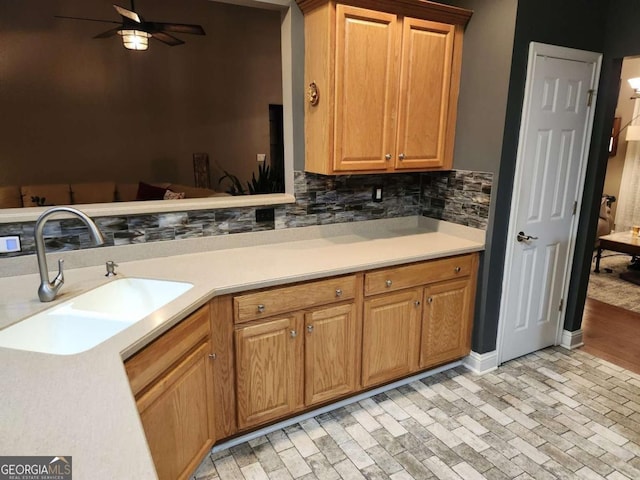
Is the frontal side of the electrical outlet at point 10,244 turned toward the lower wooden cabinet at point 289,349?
no

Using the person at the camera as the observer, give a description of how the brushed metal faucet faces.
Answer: facing to the right of the viewer

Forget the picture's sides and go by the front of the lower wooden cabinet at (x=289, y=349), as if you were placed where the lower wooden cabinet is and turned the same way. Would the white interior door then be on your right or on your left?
on your left

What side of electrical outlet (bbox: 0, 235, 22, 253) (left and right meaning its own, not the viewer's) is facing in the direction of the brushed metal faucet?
front

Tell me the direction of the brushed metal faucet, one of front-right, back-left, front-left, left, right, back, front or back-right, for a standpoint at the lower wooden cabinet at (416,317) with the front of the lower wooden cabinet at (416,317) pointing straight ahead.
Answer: right

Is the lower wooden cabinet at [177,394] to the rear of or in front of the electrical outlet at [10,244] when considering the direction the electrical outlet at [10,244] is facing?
in front

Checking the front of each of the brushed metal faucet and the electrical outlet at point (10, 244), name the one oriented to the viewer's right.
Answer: the brushed metal faucet

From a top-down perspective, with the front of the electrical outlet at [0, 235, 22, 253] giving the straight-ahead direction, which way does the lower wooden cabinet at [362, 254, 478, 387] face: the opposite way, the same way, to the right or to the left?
the same way

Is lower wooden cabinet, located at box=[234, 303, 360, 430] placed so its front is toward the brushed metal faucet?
no

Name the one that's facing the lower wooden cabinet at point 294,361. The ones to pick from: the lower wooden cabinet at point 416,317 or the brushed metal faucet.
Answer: the brushed metal faucet

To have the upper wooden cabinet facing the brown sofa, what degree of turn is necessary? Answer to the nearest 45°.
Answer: approximately 180°

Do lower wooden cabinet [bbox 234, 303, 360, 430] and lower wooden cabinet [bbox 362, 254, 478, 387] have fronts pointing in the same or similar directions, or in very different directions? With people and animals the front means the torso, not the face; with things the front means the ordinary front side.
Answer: same or similar directions

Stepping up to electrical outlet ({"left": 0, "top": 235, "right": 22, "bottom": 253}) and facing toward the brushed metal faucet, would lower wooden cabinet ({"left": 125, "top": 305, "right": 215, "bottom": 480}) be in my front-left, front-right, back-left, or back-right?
front-left

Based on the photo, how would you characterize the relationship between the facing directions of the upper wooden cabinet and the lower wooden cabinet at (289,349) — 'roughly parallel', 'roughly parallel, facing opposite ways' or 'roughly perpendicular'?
roughly parallel

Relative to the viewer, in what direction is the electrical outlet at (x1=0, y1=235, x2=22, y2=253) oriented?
toward the camera

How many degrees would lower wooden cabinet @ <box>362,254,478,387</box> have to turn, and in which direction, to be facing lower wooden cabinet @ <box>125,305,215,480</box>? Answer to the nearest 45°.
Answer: approximately 90° to its right

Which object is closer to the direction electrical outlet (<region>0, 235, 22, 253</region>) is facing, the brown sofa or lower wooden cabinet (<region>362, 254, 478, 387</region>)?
the lower wooden cabinet

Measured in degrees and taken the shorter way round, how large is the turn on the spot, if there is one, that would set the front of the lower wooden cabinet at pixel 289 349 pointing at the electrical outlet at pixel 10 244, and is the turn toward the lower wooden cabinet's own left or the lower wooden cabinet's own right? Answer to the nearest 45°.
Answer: approximately 135° to the lower wooden cabinet's own right
